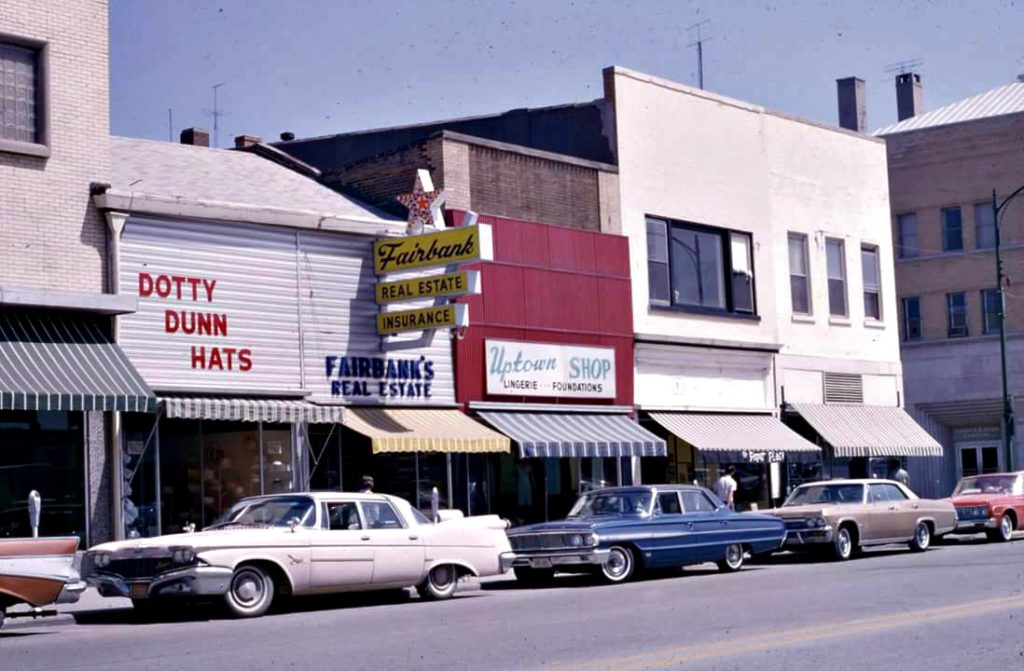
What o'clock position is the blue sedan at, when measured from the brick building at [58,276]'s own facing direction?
The blue sedan is roughly at 11 o'clock from the brick building.

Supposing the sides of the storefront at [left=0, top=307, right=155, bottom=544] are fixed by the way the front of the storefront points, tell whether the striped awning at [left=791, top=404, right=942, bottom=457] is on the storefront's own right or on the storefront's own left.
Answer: on the storefront's own left

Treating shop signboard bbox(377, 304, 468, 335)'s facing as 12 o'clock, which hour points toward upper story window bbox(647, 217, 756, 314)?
The upper story window is roughly at 6 o'clock from the shop signboard.

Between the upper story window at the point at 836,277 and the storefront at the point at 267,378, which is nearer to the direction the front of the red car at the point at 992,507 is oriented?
the storefront

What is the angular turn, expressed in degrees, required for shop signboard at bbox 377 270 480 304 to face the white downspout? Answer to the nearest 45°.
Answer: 0° — it already faces it

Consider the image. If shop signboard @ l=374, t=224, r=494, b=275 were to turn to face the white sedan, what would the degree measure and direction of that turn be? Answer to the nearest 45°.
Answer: approximately 45° to its left

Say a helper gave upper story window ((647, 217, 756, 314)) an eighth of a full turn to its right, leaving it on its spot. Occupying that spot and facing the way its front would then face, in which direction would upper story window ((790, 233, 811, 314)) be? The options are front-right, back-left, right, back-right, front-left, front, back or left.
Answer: back-left

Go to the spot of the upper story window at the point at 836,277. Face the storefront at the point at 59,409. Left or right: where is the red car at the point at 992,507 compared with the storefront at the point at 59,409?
left

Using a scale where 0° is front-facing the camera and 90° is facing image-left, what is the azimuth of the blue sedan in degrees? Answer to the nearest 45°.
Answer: approximately 45°

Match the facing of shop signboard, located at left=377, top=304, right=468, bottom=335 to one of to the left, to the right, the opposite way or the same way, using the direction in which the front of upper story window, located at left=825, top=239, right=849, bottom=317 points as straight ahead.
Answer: to the right

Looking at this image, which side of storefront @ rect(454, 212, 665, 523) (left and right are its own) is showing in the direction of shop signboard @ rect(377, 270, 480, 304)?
right

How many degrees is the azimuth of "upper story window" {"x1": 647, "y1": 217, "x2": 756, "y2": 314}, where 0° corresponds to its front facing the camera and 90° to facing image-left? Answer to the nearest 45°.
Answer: approximately 315°

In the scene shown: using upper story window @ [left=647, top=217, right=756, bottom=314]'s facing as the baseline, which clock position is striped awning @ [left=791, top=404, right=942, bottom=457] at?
The striped awning is roughly at 9 o'clock from the upper story window.

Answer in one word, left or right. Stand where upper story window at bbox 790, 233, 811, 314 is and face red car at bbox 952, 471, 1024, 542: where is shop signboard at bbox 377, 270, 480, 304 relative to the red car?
right

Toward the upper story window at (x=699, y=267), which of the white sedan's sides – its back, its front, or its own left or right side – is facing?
back
